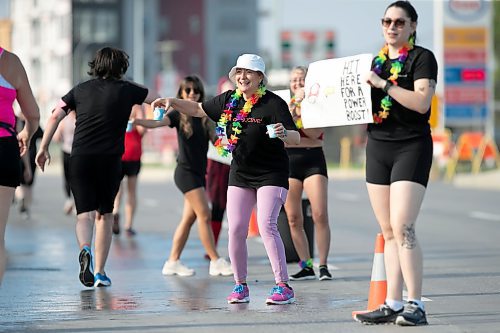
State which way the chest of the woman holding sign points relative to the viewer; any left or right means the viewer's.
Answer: facing the viewer and to the left of the viewer

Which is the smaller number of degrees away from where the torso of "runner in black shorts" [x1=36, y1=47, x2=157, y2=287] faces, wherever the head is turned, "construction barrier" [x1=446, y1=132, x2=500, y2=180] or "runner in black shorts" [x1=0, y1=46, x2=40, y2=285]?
the construction barrier

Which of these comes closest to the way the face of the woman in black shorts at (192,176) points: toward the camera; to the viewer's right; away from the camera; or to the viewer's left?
toward the camera

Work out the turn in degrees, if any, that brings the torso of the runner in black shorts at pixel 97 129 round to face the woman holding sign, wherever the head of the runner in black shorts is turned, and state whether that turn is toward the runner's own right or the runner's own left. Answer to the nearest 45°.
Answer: approximately 135° to the runner's own right

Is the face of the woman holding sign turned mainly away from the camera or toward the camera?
toward the camera

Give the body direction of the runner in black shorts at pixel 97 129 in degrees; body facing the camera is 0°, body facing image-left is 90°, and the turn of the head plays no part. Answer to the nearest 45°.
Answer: approximately 180°

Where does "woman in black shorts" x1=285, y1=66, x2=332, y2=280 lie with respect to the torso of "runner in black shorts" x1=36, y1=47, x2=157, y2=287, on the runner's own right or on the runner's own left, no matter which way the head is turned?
on the runner's own right

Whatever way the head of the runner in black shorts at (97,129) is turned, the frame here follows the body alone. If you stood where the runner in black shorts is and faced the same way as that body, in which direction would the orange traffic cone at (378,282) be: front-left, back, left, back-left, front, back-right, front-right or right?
back-right

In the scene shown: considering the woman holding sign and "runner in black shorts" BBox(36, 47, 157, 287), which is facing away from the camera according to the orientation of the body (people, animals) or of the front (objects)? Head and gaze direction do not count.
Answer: the runner in black shorts

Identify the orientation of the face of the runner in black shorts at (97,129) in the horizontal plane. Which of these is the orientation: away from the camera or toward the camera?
away from the camera
